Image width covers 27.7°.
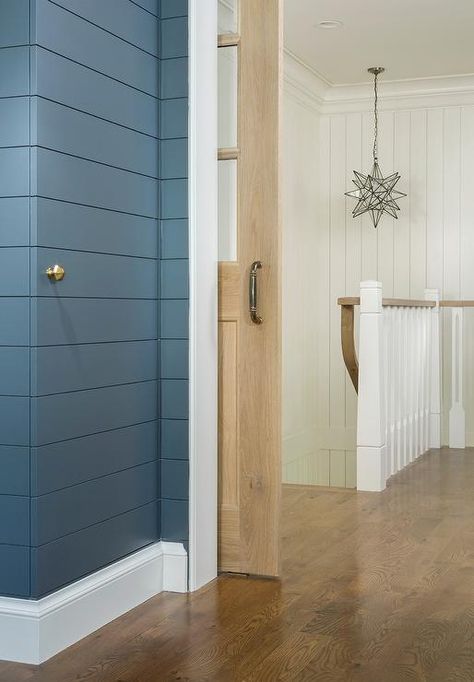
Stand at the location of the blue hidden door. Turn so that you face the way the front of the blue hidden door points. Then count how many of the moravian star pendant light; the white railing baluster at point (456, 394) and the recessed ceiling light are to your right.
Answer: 0

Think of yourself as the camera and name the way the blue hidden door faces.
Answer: facing the viewer and to the right of the viewer

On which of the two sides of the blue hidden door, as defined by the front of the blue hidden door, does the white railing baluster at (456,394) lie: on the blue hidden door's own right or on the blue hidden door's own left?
on the blue hidden door's own left

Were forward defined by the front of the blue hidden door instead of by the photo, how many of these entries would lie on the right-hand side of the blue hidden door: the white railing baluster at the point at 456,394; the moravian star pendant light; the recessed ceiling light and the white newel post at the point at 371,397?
0

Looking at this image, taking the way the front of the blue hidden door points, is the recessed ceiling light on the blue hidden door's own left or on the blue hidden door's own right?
on the blue hidden door's own left

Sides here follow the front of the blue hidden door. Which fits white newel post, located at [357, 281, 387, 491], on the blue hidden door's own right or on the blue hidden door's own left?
on the blue hidden door's own left

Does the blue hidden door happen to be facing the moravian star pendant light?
no
